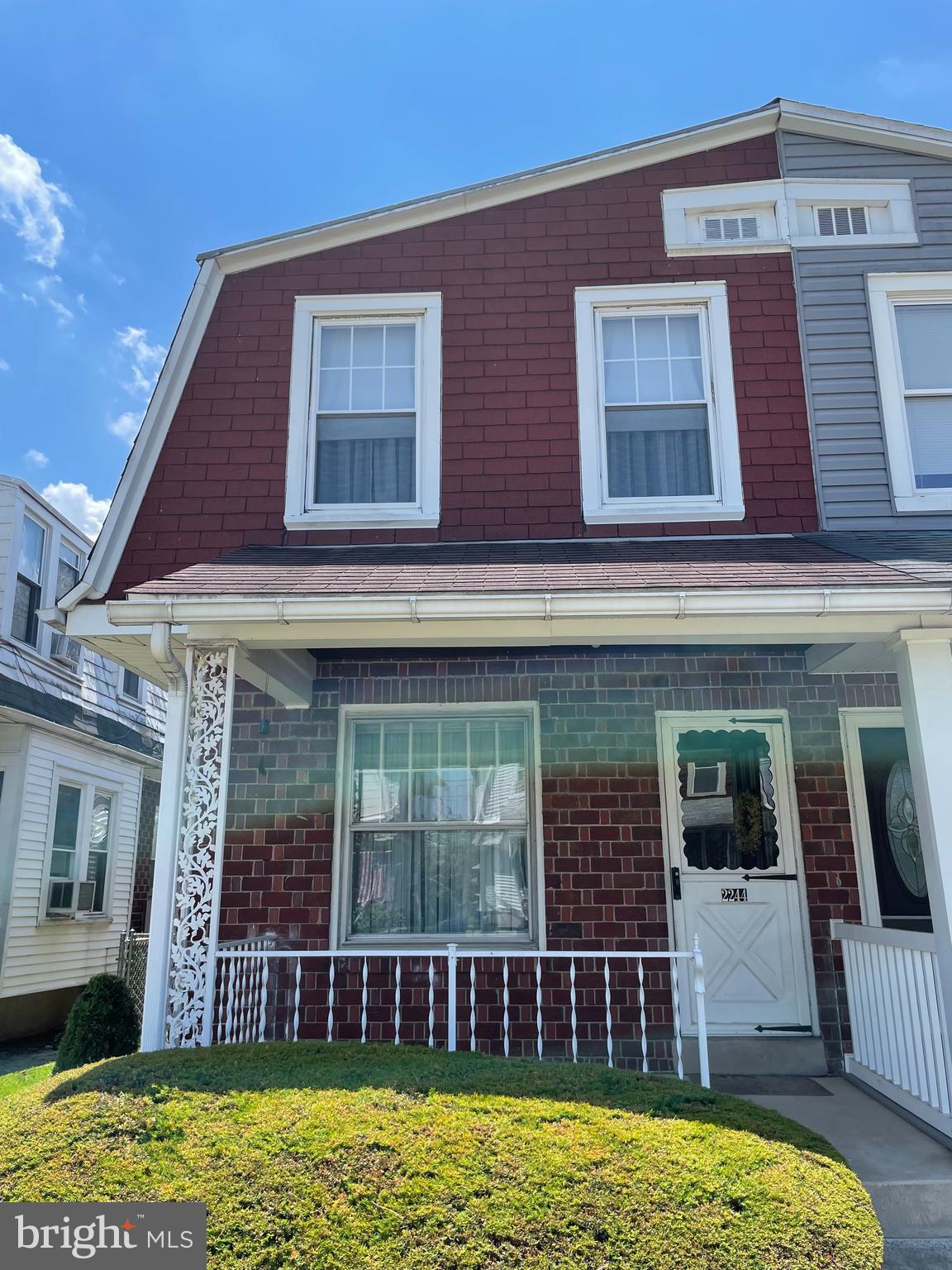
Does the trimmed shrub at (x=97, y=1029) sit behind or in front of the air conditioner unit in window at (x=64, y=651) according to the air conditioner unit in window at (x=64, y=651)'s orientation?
in front

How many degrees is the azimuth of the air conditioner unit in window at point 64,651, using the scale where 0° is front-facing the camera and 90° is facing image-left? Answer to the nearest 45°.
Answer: approximately 315°

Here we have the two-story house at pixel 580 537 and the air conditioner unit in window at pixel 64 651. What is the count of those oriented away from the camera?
0

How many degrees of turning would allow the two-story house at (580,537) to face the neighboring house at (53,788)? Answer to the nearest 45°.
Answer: approximately 135° to its right

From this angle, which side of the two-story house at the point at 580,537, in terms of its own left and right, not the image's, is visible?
front

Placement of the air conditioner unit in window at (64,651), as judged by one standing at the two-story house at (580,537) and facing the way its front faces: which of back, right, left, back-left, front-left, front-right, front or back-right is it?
back-right

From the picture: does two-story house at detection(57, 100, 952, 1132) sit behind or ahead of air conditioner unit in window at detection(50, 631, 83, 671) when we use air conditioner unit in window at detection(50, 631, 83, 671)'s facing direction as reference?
ahead
